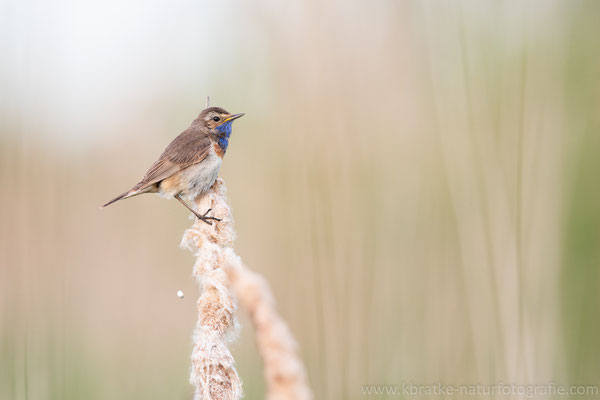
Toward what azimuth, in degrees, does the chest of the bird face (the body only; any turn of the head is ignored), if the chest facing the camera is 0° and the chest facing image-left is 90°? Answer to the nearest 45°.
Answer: approximately 270°
